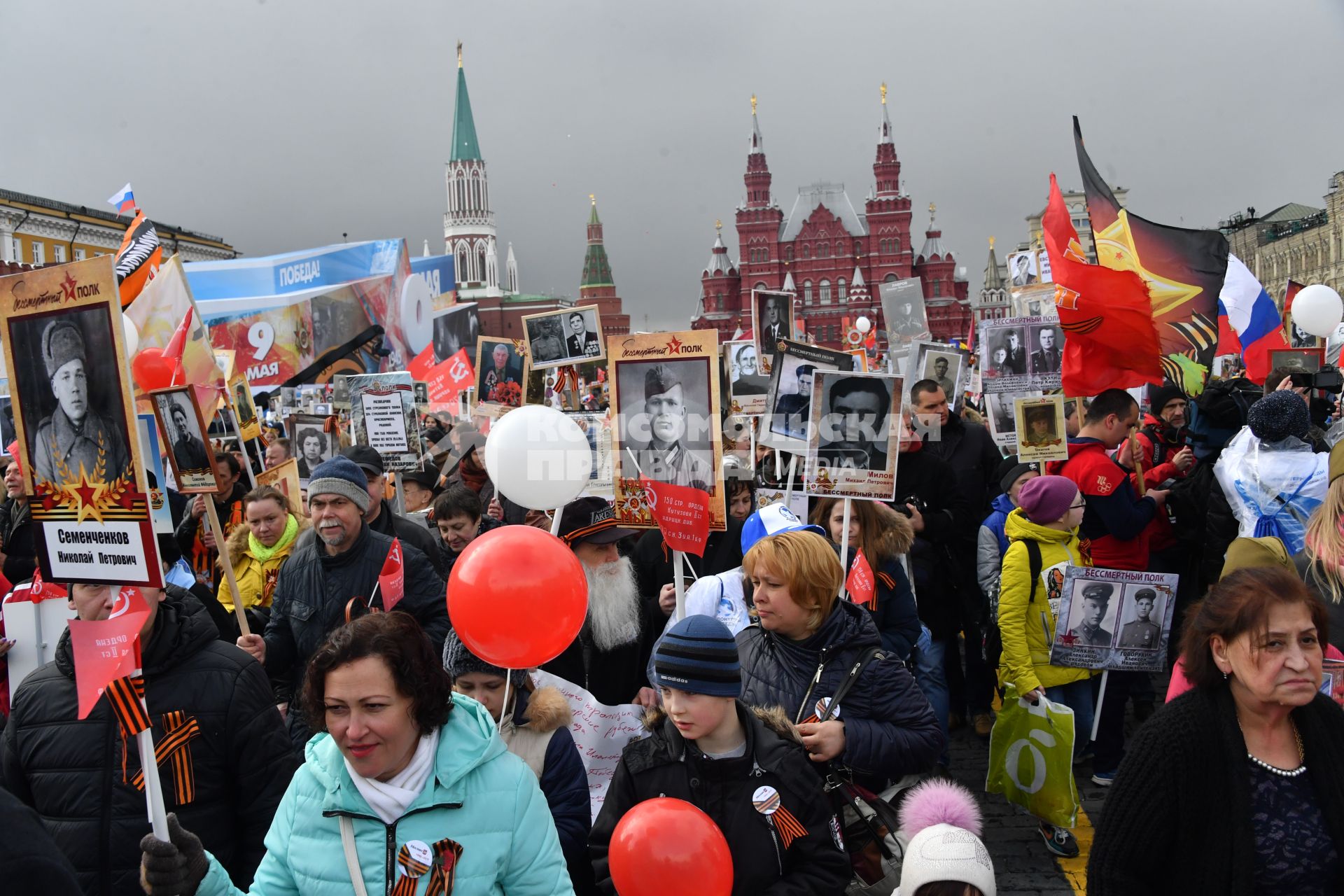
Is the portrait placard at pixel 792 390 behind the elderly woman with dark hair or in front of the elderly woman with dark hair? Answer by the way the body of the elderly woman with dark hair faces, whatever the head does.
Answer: behind

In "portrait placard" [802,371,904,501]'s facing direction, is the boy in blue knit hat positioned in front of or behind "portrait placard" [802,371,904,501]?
in front

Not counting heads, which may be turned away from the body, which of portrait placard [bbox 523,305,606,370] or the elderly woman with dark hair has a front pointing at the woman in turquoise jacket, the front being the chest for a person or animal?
the portrait placard

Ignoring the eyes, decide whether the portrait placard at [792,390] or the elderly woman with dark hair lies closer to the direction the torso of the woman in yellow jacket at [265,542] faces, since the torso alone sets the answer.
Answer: the elderly woman with dark hair

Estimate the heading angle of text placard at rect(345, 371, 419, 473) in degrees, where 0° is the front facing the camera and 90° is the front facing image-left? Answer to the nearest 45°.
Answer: approximately 0°

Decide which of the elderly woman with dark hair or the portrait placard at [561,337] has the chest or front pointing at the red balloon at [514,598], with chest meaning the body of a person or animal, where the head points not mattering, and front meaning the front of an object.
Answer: the portrait placard

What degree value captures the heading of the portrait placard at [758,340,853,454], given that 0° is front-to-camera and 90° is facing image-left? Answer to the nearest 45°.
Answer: approximately 0°

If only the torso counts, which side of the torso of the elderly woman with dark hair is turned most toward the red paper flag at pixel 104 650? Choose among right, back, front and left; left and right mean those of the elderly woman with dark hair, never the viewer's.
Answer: right

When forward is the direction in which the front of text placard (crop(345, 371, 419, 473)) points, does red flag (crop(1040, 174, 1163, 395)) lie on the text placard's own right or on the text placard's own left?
on the text placard's own left

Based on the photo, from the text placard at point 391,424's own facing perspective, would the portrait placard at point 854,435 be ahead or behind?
ahead

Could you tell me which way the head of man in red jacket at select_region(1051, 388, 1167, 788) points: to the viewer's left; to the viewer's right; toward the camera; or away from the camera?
to the viewer's right

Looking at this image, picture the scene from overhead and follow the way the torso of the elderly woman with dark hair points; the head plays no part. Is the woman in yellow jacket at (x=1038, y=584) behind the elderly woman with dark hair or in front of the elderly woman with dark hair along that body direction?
behind

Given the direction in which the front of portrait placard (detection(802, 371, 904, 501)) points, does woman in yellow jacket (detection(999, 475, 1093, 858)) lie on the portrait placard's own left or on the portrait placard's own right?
on the portrait placard's own left
